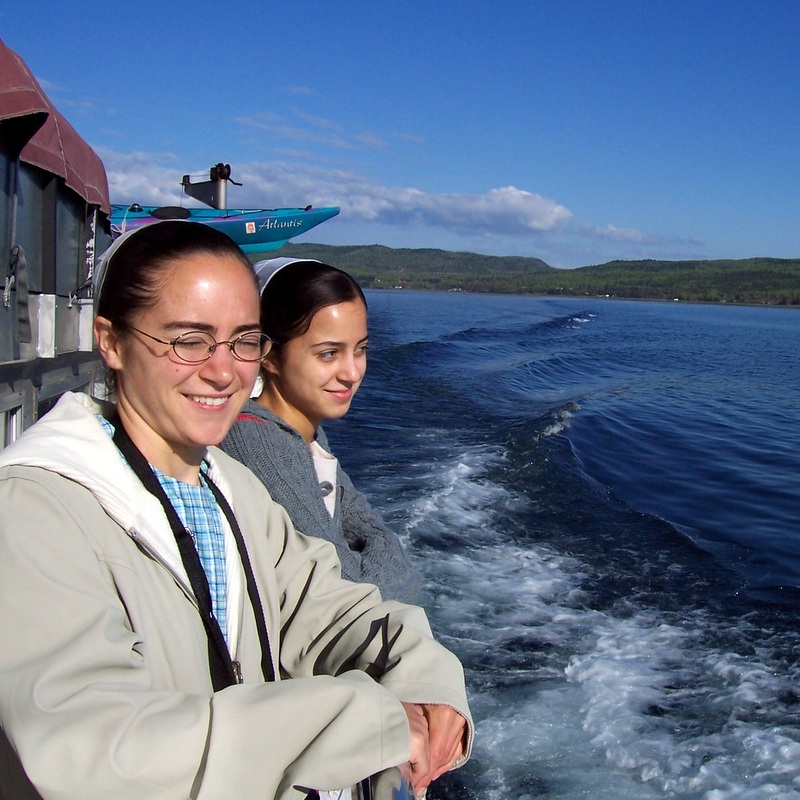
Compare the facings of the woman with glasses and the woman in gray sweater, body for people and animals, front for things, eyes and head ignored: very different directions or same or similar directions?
same or similar directions

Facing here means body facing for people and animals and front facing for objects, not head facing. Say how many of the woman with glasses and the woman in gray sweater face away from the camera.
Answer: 0

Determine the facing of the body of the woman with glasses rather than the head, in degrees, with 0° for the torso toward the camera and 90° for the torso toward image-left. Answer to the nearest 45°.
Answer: approximately 315°

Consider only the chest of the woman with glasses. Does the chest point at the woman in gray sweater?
no

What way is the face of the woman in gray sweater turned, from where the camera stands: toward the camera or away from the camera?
toward the camera

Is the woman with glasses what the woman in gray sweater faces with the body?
no
